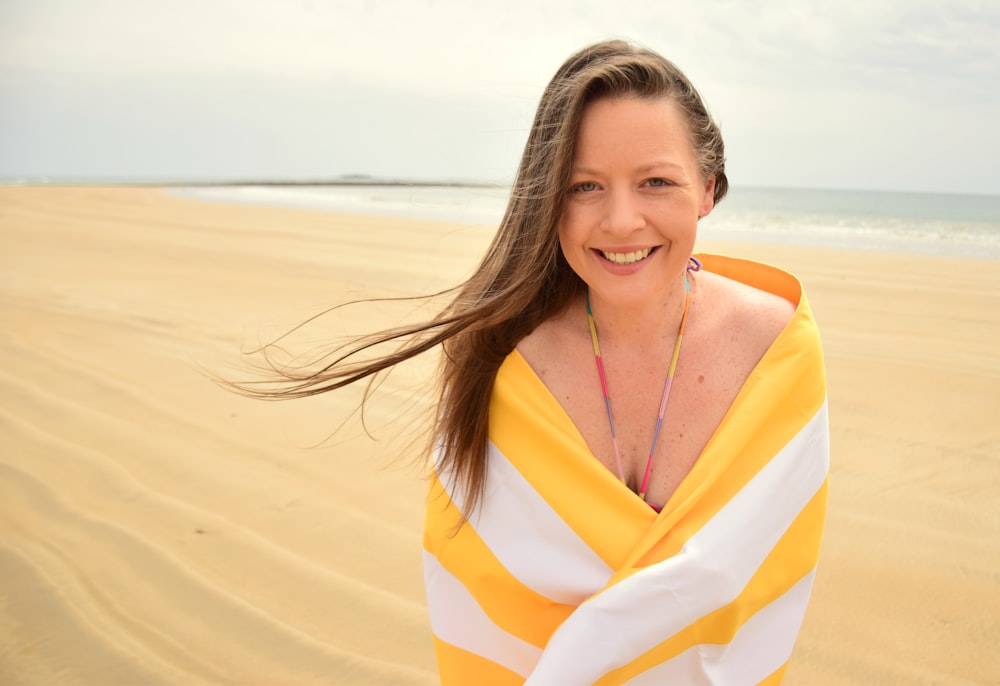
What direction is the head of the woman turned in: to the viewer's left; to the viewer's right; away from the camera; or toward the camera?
toward the camera

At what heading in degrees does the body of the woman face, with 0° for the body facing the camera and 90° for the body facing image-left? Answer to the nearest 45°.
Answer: approximately 0°
